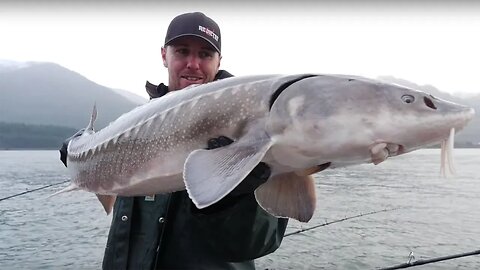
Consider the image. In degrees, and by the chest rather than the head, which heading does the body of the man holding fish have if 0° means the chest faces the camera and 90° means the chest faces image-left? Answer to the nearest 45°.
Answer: approximately 0°
